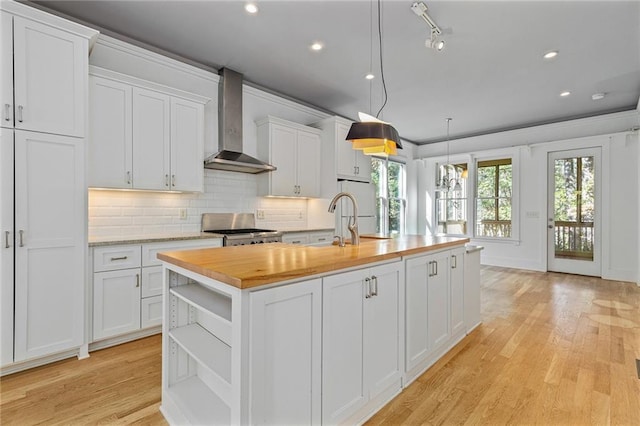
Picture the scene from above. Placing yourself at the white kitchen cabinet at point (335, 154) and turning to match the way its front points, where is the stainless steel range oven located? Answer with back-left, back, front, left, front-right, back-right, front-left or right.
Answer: right

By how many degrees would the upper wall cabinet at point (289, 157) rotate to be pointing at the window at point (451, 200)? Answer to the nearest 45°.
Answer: approximately 90° to its left

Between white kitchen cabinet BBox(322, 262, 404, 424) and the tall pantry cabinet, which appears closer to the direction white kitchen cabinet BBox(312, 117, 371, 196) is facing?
the white kitchen cabinet

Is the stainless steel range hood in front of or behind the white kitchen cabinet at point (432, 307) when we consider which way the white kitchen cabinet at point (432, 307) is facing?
behind

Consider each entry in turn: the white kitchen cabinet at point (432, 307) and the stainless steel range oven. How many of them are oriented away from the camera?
0

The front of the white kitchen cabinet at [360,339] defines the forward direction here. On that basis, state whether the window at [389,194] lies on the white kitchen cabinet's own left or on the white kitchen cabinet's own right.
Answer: on the white kitchen cabinet's own left

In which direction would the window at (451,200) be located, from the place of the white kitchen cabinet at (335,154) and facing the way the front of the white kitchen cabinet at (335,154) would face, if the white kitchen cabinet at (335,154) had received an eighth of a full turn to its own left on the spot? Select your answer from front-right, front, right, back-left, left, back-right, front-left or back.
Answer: front-left

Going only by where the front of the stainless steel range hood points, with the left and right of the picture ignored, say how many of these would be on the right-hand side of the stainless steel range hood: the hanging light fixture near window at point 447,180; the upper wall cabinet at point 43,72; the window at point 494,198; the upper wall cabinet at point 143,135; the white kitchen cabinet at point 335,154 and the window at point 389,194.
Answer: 2

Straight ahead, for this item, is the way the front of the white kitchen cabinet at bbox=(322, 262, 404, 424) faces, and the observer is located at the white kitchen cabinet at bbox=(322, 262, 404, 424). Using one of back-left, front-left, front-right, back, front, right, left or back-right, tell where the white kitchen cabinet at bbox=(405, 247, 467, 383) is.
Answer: left

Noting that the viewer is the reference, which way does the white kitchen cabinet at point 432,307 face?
facing the viewer and to the right of the viewer

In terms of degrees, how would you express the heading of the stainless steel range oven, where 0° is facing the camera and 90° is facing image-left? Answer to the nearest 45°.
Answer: approximately 315°

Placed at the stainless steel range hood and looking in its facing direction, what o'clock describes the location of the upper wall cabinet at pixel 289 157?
The upper wall cabinet is roughly at 10 o'clock from the stainless steel range hood.

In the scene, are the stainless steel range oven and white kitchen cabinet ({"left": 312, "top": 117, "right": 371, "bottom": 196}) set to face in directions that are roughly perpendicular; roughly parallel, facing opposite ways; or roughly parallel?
roughly parallel

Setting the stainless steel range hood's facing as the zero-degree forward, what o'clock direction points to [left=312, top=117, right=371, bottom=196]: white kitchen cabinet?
The white kitchen cabinet is roughly at 10 o'clock from the stainless steel range hood.

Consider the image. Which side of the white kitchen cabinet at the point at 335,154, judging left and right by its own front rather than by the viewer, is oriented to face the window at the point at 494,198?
left

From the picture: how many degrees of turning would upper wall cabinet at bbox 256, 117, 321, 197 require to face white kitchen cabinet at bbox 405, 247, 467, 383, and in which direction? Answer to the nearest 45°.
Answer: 0° — it already faces it

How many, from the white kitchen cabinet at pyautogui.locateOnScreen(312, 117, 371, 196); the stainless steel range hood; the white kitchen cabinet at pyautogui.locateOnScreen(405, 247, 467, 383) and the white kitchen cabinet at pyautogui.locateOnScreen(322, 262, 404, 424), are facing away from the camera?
0

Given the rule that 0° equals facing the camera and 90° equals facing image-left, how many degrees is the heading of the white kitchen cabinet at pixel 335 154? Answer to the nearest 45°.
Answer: approximately 315°

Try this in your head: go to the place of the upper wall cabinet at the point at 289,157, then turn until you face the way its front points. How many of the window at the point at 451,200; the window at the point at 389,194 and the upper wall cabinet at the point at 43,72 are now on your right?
1
